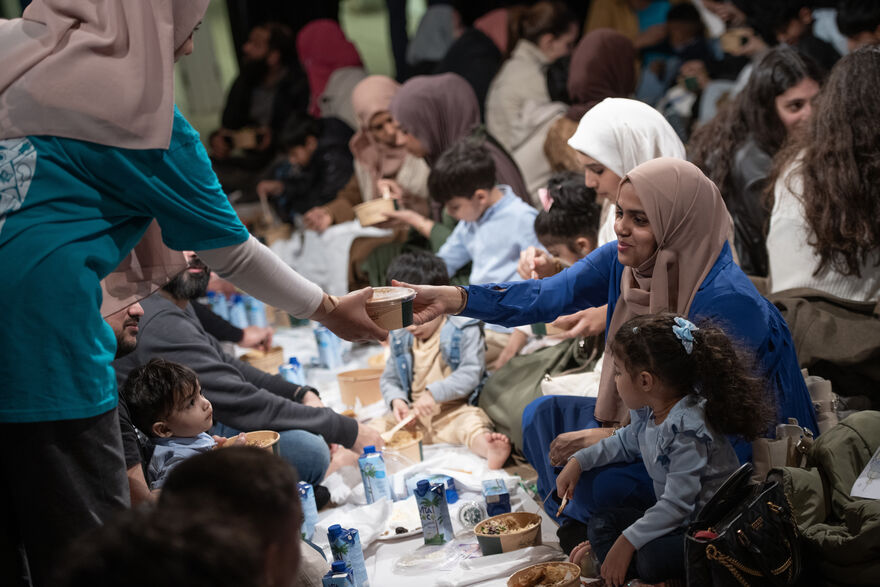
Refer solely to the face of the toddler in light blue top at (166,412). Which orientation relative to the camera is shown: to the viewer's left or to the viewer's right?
to the viewer's right

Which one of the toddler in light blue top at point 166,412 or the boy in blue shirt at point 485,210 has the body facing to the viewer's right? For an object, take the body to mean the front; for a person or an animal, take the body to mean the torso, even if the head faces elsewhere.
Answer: the toddler in light blue top

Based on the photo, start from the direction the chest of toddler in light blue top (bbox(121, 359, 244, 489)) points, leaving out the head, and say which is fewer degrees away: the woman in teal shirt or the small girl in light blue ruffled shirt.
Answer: the small girl in light blue ruffled shirt

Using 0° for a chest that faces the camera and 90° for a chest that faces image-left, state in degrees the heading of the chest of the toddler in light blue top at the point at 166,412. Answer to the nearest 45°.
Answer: approximately 270°

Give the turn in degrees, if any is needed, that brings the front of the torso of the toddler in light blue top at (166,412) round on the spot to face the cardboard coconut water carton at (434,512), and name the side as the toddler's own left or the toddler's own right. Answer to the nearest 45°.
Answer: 0° — they already face it

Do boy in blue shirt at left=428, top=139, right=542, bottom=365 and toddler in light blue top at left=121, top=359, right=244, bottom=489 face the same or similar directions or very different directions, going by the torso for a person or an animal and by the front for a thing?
very different directions

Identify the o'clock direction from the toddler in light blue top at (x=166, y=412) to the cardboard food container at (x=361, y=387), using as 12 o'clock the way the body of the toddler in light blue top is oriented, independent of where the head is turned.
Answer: The cardboard food container is roughly at 10 o'clock from the toddler in light blue top.

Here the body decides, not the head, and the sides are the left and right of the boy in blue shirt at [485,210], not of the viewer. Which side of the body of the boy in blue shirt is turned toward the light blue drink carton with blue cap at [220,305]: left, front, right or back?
front

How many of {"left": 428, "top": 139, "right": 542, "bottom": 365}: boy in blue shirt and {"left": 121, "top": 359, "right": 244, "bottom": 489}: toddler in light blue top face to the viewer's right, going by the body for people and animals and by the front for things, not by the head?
1
